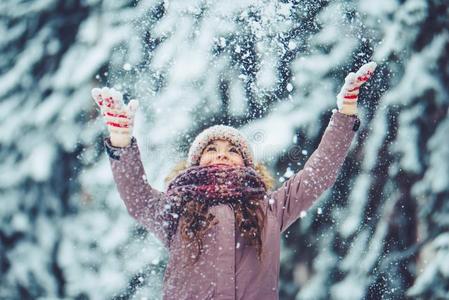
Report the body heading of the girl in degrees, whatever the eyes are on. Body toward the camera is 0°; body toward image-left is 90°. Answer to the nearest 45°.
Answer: approximately 0°
